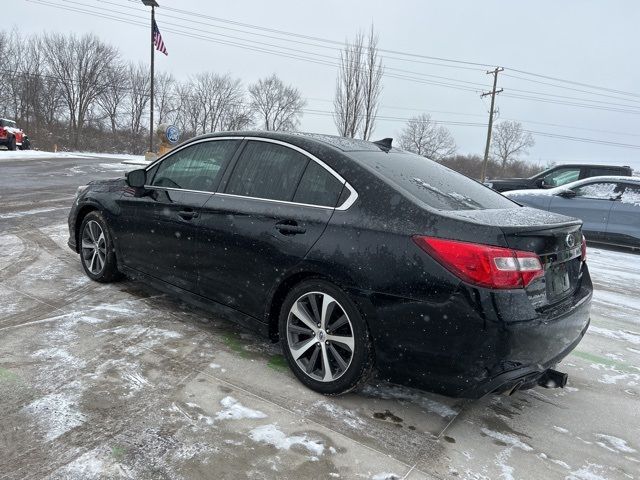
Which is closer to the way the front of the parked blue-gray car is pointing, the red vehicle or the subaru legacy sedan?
the red vehicle

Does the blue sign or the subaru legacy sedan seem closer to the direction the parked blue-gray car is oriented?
the blue sign

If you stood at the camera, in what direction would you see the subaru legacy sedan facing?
facing away from the viewer and to the left of the viewer

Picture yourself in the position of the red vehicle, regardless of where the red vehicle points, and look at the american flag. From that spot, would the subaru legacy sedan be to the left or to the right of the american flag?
right

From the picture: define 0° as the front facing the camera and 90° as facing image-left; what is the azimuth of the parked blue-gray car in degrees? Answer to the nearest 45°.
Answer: approximately 90°

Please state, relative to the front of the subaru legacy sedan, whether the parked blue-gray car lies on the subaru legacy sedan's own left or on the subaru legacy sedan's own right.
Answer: on the subaru legacy sedan's own right
